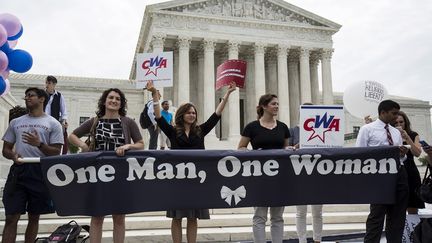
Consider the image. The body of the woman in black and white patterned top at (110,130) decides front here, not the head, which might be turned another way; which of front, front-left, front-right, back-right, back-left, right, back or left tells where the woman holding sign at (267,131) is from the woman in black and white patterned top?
left

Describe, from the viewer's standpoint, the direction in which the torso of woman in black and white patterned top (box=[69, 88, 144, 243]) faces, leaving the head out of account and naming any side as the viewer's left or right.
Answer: facing the viewer

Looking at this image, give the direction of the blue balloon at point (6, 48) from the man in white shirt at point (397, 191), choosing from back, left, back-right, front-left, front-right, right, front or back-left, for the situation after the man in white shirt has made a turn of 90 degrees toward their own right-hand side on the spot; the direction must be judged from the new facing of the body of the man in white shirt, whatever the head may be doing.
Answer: front-right

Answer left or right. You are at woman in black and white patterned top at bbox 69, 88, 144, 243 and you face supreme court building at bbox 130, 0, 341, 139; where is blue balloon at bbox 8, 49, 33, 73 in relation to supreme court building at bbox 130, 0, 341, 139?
left

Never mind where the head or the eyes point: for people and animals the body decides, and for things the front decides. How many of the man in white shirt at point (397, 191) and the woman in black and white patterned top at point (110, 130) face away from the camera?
0

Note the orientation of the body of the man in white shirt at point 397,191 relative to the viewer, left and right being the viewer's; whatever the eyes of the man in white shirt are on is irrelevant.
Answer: facing the viewer and to the right of the viewer

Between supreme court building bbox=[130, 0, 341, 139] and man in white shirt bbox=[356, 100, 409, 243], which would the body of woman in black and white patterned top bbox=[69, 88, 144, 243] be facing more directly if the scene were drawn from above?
the man in white shirt

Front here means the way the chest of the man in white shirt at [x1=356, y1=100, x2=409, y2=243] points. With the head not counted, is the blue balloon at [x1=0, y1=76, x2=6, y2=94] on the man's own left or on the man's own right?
on the man's own right

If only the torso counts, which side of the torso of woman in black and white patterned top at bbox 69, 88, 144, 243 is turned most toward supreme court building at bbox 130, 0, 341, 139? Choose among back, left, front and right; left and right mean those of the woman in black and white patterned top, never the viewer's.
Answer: back

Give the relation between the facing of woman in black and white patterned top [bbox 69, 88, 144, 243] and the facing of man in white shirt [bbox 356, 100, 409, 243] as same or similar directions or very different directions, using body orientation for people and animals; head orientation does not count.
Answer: same or similar directions
